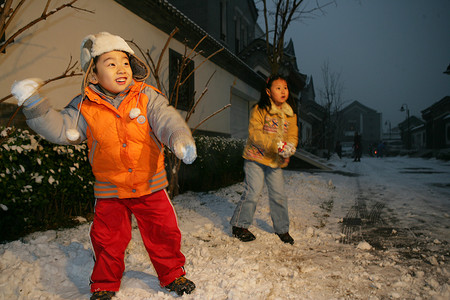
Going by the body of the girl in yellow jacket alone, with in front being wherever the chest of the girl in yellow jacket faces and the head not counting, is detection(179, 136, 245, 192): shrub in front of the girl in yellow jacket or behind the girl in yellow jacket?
behind

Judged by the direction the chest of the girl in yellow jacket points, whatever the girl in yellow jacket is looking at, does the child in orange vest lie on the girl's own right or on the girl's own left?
on the girl's own right

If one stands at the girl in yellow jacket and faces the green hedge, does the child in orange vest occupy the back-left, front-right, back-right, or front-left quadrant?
front-left

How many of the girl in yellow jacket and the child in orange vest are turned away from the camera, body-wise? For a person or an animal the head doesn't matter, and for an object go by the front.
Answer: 0

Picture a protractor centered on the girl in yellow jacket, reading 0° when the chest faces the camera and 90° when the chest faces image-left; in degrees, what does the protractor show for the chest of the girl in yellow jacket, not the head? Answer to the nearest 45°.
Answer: approximately 315°

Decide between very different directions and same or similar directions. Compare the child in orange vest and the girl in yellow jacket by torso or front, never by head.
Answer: same or similar directions

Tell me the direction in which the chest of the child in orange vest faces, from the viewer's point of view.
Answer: toward the camera

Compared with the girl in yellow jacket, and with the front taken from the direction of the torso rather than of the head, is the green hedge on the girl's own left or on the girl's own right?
on the girl's own right

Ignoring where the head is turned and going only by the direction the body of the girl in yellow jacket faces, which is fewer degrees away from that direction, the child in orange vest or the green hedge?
the child in orange vest

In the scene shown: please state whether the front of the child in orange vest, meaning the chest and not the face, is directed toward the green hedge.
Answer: no
